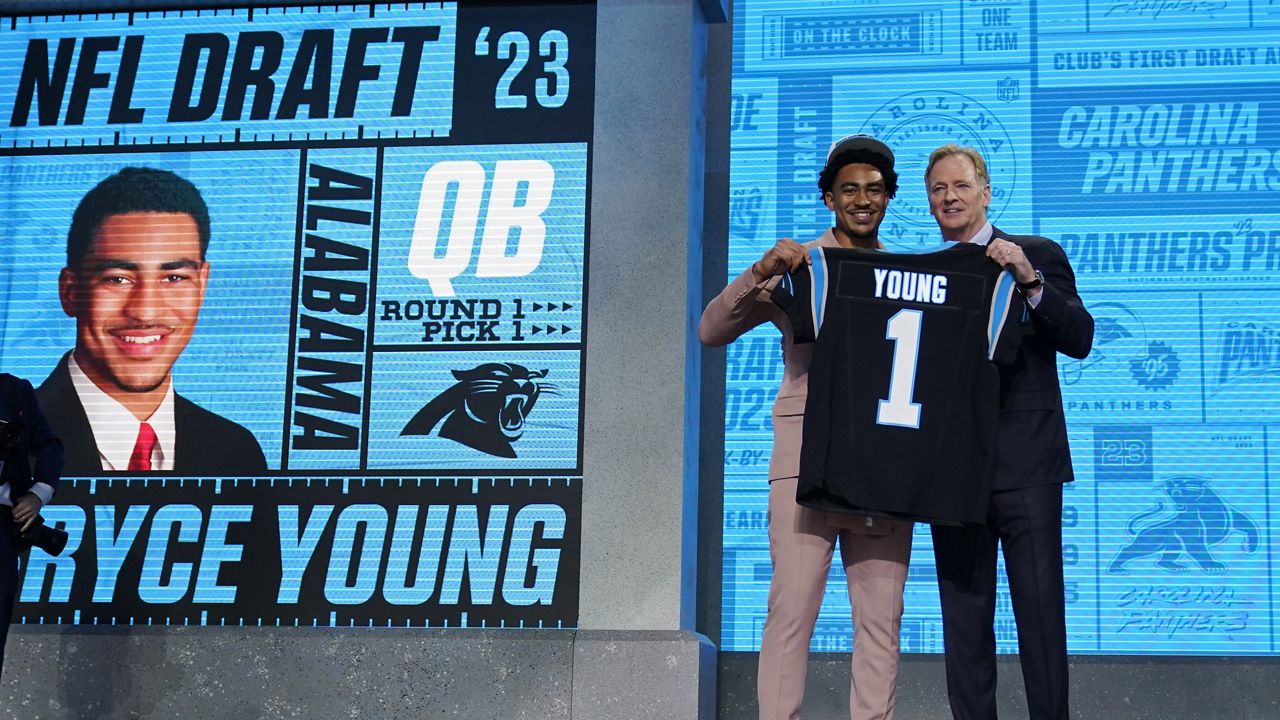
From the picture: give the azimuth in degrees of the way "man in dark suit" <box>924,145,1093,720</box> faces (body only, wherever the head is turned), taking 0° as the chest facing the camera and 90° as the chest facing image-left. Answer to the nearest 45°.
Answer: approximately 45°

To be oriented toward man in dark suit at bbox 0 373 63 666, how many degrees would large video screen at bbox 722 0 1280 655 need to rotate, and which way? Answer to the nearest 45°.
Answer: approximately 45° to its right

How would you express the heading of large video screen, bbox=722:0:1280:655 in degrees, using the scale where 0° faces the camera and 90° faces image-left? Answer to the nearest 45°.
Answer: approximately 0°

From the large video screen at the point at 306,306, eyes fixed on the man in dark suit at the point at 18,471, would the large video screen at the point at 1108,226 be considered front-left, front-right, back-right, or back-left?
back-left

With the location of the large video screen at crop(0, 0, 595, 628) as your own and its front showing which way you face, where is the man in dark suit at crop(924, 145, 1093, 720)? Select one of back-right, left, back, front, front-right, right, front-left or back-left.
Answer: front-left

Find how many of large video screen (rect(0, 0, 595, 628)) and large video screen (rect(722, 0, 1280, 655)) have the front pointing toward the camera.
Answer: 2

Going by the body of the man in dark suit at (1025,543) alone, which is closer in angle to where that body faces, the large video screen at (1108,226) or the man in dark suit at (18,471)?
the man in dark suit

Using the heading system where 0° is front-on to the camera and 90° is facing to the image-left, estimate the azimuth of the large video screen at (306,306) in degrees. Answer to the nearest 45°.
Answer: approximately 0°

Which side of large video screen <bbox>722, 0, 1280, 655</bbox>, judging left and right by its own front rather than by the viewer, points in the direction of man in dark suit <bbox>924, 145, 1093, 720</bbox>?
front
